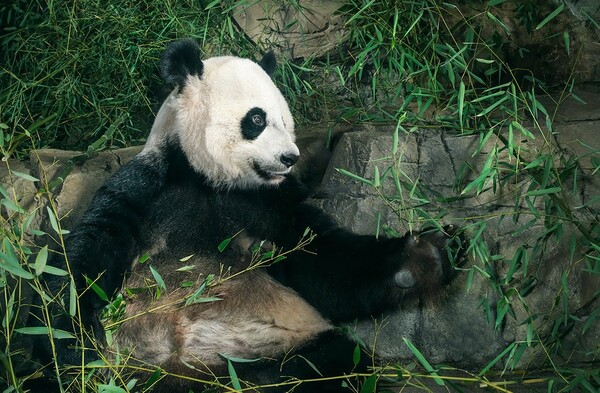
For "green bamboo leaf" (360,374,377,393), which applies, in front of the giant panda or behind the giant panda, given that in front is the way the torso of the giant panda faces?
in front

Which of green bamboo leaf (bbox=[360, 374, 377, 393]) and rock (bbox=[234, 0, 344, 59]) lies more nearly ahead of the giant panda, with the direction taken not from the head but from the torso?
the green bamboo leaf

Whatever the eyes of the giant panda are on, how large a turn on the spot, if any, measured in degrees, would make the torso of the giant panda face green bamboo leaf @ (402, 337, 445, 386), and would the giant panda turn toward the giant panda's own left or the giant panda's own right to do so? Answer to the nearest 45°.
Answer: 0° — it already faces it

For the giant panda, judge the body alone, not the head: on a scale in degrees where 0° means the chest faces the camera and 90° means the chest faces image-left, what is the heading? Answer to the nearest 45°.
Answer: approximately 315°

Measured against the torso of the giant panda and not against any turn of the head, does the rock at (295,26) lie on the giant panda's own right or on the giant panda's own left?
on the giant panda's own left

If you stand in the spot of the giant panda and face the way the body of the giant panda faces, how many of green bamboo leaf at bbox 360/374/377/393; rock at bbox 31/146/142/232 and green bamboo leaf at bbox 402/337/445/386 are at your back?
1

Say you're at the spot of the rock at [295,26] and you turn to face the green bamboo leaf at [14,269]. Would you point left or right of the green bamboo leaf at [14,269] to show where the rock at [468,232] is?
left

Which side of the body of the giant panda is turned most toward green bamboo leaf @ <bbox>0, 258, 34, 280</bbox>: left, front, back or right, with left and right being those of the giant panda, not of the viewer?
right

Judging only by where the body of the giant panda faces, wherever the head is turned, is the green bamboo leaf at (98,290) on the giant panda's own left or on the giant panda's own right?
on the giant panda's own right

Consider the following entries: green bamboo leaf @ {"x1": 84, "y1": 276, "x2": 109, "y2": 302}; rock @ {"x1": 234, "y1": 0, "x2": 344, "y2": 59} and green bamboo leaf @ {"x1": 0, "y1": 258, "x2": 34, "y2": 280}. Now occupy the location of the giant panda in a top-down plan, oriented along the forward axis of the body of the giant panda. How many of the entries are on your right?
2
